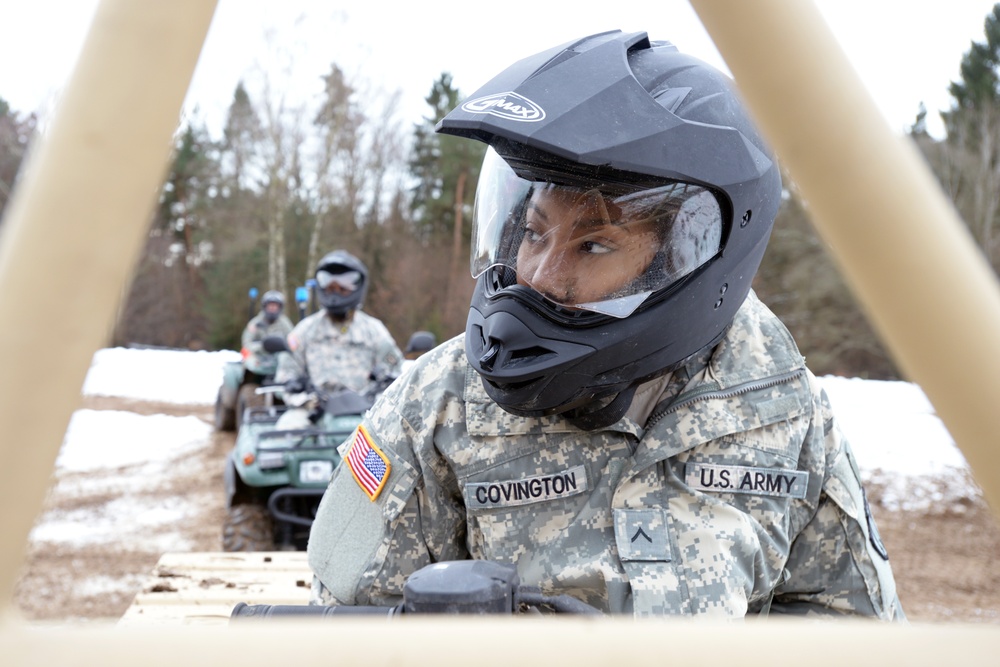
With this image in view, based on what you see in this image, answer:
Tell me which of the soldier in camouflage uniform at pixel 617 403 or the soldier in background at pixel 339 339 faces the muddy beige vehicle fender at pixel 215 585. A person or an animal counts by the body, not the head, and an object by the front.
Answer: the soldier in background

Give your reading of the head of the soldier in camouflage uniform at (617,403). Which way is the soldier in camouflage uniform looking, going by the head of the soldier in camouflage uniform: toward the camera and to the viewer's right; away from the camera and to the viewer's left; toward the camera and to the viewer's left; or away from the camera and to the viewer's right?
toward the camera and to the viewer's left

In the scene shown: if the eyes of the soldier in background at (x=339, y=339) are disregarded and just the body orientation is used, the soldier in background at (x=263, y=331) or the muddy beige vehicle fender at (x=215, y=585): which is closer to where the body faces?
the muddy beige vehicle fender

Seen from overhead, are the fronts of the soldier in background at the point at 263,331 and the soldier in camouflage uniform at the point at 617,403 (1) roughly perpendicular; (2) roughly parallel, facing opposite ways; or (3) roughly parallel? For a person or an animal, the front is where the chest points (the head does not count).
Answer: roughly parallel

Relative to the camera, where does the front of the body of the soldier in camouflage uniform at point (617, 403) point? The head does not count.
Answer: toward the camera

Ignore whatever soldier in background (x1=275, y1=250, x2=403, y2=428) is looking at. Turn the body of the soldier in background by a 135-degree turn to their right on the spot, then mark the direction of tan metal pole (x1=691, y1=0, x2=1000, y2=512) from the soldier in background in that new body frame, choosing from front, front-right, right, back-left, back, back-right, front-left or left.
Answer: back-left

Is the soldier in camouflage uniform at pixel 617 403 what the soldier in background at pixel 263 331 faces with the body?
yes

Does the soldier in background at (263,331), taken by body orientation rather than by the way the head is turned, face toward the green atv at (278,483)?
yes

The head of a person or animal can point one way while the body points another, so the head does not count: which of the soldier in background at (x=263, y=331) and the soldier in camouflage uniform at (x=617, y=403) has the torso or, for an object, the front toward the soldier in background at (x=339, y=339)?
the soldier in background at (x=263, y=331)

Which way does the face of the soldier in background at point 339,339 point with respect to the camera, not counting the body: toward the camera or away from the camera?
toward the camera

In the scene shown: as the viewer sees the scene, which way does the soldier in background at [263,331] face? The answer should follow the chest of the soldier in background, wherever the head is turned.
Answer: toward the camera

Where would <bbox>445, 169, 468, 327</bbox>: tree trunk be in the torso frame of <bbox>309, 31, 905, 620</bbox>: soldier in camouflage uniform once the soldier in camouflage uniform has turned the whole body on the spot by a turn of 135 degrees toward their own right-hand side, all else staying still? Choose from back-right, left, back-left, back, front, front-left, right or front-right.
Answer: front-right

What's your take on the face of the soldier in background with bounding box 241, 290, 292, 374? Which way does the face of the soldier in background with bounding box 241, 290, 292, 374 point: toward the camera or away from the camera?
toward the camera

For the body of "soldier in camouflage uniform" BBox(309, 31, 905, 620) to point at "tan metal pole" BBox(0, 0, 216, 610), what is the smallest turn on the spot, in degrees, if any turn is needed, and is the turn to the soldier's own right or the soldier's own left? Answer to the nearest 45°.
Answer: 0° — they already face it

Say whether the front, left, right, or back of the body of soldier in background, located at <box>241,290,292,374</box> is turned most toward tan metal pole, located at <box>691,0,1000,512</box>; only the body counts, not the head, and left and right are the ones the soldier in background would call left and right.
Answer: front

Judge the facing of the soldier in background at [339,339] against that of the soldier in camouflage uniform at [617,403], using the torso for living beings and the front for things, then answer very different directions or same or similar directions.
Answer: same or similar directions

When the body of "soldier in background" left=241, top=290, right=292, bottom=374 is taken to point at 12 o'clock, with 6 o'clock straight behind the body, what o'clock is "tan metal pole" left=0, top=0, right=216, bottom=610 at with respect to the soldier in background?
The tan metal pole is roughly at 12 o'clock from the soldier in background.
